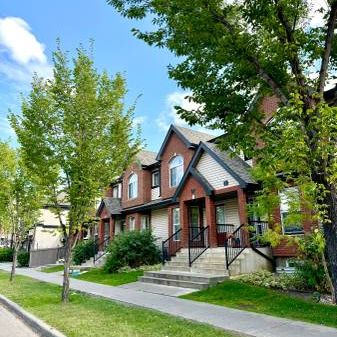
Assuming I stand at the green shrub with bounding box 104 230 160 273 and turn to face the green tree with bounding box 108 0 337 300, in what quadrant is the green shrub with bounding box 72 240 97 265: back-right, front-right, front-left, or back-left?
back-right

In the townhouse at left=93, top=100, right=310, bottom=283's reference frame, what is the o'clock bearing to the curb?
The curb is roughly at 11 o'clock from the townhouse.

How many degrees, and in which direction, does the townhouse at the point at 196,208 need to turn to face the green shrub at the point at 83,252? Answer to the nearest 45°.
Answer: approximately 90° to its right

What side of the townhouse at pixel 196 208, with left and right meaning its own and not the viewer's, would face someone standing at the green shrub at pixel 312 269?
left

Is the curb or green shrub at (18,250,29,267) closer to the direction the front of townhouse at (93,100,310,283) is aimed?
the curb

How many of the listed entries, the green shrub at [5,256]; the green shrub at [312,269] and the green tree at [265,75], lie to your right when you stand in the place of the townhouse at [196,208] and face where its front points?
1

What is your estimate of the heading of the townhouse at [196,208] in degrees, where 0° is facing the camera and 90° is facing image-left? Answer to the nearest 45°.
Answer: approximately 45°

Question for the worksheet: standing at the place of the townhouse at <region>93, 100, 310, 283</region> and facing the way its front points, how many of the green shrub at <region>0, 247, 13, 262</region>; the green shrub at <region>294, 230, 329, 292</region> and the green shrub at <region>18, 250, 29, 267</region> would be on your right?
2

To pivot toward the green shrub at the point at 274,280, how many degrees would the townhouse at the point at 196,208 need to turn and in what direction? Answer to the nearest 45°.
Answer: approximately 90° to its left

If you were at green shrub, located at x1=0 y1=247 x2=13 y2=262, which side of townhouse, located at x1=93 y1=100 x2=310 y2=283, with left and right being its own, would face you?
right

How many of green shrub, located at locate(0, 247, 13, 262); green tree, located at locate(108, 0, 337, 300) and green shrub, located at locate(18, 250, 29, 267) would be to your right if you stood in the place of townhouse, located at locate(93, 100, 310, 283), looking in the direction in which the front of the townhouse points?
2

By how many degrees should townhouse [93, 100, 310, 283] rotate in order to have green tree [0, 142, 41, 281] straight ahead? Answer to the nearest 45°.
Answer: approximately 45° to its right

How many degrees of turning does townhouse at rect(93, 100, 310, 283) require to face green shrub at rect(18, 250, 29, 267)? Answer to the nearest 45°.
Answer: approximately 90° to its right

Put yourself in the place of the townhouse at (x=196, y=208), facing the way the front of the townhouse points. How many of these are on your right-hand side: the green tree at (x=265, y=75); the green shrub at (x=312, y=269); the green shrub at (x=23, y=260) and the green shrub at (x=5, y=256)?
2
